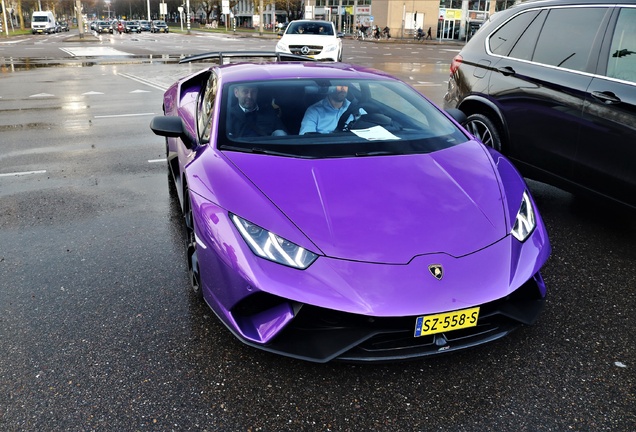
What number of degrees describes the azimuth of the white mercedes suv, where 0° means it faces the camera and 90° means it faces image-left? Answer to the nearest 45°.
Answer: approximately 0°

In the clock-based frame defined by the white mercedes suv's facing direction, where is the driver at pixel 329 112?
The driver is roughly at 12 o'clock from the white mercedes suv.

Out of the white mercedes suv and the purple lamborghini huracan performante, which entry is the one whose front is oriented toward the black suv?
the white mercedes suv

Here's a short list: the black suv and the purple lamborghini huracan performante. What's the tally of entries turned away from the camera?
0

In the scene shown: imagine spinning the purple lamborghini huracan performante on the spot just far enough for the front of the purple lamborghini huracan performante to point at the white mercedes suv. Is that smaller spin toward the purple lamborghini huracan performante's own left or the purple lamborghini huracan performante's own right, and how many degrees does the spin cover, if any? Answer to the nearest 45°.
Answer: approximately 135° to the purple lamborghini huracan performante's own left

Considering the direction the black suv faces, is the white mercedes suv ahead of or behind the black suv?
behind

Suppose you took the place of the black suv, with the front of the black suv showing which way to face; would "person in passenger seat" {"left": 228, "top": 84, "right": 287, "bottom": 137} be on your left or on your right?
on your right

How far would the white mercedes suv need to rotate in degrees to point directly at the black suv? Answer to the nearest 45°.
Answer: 0° — it already faces it
